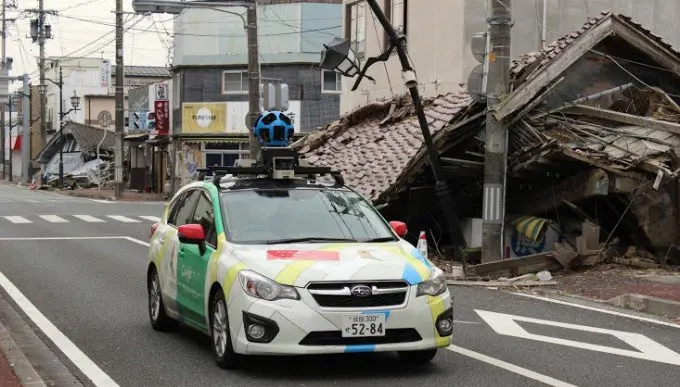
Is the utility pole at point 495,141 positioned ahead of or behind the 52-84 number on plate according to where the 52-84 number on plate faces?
behind

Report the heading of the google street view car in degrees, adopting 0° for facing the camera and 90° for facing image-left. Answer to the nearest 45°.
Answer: approximately 315°

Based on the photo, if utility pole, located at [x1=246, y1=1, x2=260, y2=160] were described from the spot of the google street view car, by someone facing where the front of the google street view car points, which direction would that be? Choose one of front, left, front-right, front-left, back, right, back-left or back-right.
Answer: back-left

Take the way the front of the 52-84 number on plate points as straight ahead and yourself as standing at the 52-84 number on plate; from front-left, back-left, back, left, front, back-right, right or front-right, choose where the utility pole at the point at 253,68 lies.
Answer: back

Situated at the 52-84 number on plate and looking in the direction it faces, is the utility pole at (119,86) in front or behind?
behind

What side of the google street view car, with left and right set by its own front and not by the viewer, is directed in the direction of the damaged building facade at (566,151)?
left

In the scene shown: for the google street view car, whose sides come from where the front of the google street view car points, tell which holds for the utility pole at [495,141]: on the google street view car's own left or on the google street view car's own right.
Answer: on the google street view car's own left

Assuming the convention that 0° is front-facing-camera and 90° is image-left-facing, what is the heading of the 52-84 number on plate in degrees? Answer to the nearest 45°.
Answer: approximately 0°
